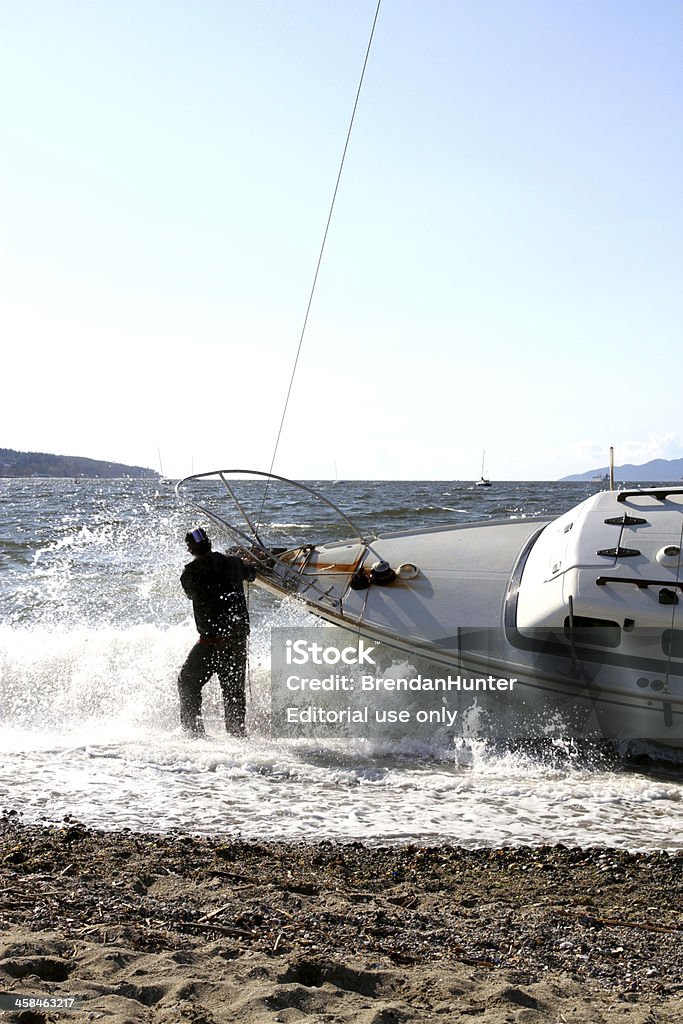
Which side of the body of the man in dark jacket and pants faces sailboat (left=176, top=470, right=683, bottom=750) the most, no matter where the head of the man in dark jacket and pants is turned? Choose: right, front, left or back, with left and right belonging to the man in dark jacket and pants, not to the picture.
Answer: right

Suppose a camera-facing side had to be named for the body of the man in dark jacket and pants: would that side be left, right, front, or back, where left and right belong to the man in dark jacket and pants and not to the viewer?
back
